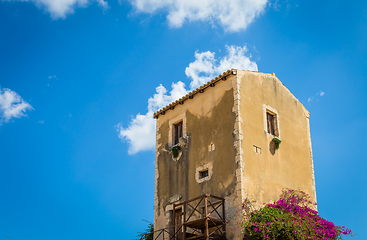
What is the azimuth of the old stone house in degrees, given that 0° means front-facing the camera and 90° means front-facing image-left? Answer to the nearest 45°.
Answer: approximately 45°
